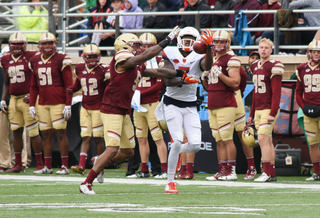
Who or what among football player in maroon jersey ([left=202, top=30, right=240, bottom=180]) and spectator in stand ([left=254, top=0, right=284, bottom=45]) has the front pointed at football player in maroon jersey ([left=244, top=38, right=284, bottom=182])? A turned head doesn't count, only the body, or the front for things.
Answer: the spectator in stand

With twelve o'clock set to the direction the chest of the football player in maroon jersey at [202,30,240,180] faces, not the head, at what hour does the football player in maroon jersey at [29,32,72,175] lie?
the football player in maroon jersey at [29,32,72,175] is roughly at 2 o'clock from the football player in maroon jersey at [202,30,240,180].

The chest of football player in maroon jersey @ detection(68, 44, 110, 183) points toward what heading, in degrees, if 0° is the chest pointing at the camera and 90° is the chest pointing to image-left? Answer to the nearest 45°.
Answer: approximately 0°

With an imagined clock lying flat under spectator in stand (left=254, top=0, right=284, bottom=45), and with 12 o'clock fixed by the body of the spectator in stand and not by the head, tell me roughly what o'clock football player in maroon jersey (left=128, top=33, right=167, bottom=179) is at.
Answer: The football player in maroon jersey is roughly at 1 o'clock from the spectator in stand.

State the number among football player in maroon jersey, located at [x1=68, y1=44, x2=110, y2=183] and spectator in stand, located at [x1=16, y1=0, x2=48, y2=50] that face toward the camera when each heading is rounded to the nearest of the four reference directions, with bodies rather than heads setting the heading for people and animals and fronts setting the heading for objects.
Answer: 2

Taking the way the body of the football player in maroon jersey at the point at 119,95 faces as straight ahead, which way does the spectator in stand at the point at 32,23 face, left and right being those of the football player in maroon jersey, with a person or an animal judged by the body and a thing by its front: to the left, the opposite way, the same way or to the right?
to the right

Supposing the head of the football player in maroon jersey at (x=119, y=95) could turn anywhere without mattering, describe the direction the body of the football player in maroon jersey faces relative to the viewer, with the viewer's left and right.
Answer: facing to the right of the viewer

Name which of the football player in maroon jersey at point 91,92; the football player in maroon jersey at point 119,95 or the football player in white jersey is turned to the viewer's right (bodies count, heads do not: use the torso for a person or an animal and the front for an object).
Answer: the football player in maroon jersey at point 119,95

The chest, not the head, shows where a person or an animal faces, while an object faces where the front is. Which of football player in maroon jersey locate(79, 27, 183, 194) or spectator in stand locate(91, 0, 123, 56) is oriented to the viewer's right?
the football player in maroon jersey

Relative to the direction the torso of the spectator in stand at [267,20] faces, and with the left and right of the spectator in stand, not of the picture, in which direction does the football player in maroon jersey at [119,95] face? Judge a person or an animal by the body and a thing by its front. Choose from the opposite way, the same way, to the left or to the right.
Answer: to the left

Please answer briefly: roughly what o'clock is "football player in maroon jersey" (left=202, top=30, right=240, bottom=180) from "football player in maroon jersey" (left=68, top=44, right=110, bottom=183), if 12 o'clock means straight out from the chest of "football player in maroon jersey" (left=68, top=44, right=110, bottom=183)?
"football player in maroon jersey" (left=202, top=30, right=240, bottom=180) is roughly at 10 o'clock from "football player in maroon jersey" (left=68, top=44, right=110, bottom=183).

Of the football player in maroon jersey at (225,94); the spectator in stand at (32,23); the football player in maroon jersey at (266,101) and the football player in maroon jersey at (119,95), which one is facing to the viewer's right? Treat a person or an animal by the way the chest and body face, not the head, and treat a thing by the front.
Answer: the football player in maroon jersey at (119,95)

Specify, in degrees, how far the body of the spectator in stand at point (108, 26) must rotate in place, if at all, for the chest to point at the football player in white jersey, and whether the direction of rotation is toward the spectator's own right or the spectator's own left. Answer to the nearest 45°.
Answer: approximately 45° to the spectator's own left

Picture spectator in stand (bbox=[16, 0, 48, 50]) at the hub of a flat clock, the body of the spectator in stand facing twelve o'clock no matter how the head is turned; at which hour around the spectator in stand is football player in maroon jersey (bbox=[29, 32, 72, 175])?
The football player in maroon jersey is roughly at 12 o'clock from the spectator in stand.
